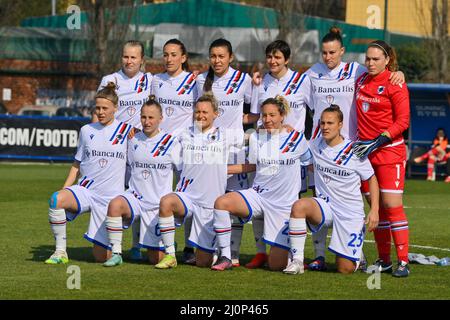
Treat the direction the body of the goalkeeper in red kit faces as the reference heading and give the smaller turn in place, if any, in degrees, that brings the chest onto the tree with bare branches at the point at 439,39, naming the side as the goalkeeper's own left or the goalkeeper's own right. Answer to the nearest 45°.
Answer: approximately 135° to the goalkeeper's own right

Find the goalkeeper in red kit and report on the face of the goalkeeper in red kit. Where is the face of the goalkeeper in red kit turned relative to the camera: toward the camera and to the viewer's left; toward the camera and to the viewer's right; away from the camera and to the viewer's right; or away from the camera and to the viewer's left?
toward the camera and to the viewer's left

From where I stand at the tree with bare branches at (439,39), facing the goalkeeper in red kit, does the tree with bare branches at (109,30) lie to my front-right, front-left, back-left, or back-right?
front-right

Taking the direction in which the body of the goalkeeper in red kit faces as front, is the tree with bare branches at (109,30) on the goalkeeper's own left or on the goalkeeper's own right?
on the goalkeeper's own right

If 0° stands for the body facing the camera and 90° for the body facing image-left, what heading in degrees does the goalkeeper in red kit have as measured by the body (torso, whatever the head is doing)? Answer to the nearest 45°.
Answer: approximately 45°
